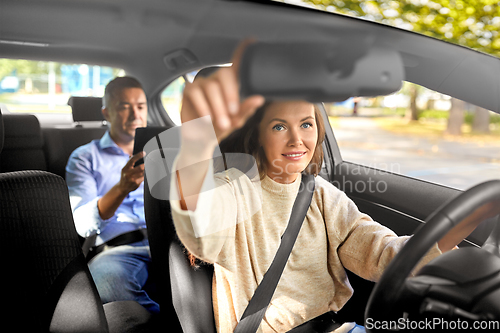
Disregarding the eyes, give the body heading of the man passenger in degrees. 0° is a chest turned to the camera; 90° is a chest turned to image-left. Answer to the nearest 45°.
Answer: approximately 315°

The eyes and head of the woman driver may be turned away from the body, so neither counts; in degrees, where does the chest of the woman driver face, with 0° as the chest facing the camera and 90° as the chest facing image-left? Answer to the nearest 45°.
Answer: approximately 315°
